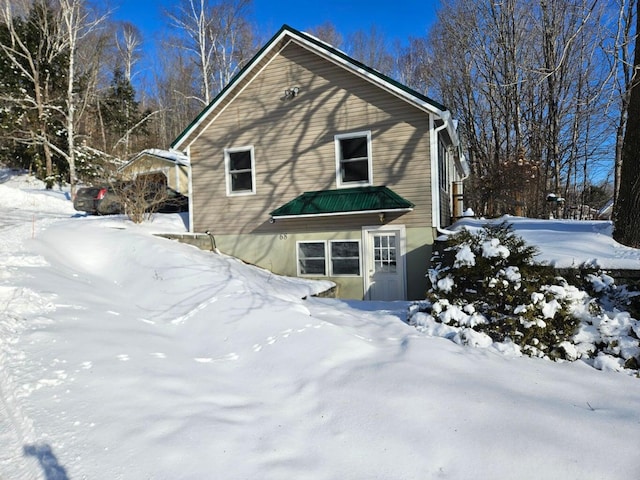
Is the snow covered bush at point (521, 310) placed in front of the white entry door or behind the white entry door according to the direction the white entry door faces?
in front

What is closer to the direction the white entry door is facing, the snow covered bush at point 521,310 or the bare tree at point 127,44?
the snow covered bush

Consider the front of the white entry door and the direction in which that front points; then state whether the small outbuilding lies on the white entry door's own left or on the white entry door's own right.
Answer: on the white entry door's own right

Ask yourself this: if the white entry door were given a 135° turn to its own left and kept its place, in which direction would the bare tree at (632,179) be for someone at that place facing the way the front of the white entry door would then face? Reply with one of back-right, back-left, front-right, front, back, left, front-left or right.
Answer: right

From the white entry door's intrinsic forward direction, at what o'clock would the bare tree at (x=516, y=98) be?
The bare tree is roughly at 7 o'clock from the white entry door.

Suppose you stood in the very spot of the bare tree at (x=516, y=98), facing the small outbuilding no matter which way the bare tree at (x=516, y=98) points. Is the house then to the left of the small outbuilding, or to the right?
left

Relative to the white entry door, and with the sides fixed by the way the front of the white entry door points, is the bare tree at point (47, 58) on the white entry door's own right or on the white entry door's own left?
on the white entry door's own right

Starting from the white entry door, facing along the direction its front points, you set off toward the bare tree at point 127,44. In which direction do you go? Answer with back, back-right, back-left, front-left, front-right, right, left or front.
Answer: back-right

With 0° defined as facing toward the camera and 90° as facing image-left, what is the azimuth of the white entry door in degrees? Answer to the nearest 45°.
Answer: approximately 0°
